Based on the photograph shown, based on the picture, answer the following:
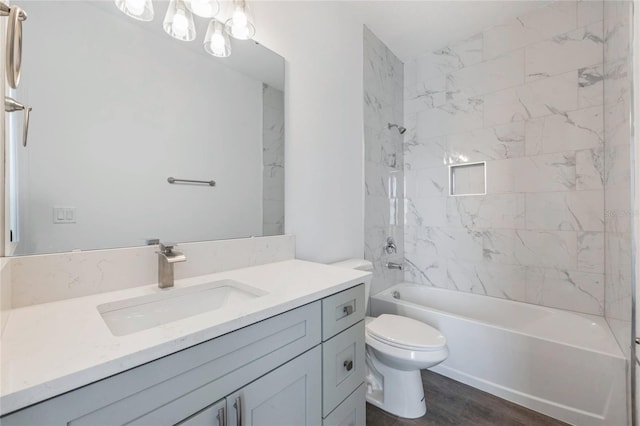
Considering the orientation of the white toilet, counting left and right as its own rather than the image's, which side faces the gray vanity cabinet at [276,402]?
right

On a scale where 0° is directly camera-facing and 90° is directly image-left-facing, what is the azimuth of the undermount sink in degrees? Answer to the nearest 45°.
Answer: approximately 315°

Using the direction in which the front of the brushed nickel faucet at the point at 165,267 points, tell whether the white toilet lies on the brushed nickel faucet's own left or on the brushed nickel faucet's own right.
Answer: on the brushed nickel faucet's own left

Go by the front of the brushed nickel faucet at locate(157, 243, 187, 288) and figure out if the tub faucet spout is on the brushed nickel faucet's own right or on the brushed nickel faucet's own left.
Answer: on the brushed nickel faucet's own left

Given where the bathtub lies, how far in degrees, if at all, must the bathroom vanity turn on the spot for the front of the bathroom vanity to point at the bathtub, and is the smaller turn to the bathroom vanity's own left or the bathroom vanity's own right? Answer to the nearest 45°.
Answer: approximately 45° to the bathroom vanity's own left
